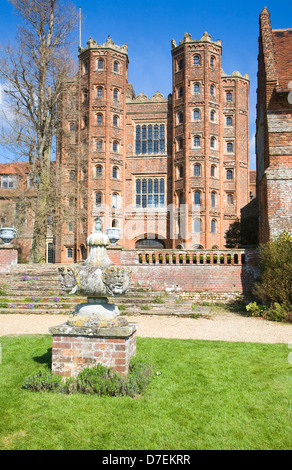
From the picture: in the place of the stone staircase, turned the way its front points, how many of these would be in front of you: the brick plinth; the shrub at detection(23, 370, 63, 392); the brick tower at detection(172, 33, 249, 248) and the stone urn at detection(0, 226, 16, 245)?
2

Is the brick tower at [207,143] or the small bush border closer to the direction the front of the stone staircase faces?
the small bush border

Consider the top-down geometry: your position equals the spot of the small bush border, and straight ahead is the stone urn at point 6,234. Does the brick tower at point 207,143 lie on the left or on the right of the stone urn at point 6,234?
right

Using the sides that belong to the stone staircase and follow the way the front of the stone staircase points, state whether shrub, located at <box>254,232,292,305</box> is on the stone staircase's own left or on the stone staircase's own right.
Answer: on the stone staircase's own left

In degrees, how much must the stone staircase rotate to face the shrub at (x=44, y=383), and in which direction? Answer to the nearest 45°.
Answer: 0° — it already faces it

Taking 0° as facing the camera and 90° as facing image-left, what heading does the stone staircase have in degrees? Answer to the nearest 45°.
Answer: approximately 0°

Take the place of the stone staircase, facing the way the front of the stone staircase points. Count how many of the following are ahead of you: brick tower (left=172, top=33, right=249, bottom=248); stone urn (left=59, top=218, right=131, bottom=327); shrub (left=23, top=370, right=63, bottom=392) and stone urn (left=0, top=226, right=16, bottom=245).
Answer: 2

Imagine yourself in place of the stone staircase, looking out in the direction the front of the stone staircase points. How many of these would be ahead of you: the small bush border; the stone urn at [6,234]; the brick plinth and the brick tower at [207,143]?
2

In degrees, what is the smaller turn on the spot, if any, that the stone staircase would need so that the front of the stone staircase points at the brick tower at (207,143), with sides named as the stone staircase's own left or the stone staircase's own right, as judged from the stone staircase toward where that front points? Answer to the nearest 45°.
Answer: approximately 135° to the stone staircase's own left
